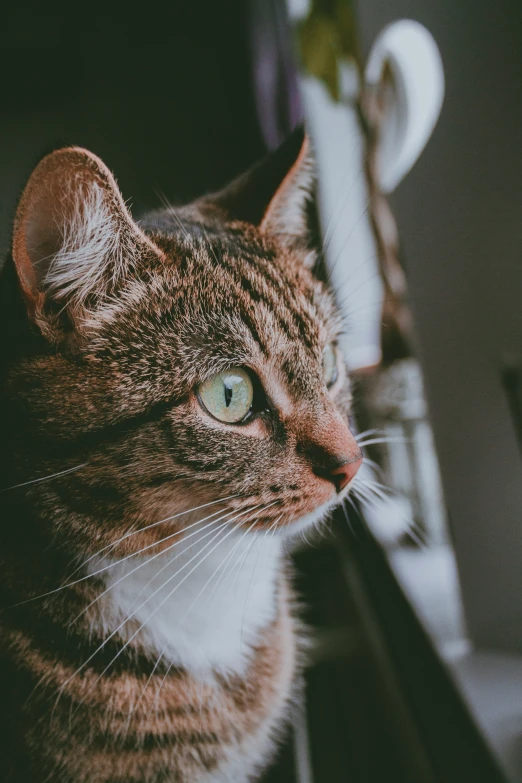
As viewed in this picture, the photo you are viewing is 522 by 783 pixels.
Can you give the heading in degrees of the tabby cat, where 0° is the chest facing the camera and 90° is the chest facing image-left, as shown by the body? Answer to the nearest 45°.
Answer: approximately 315°
